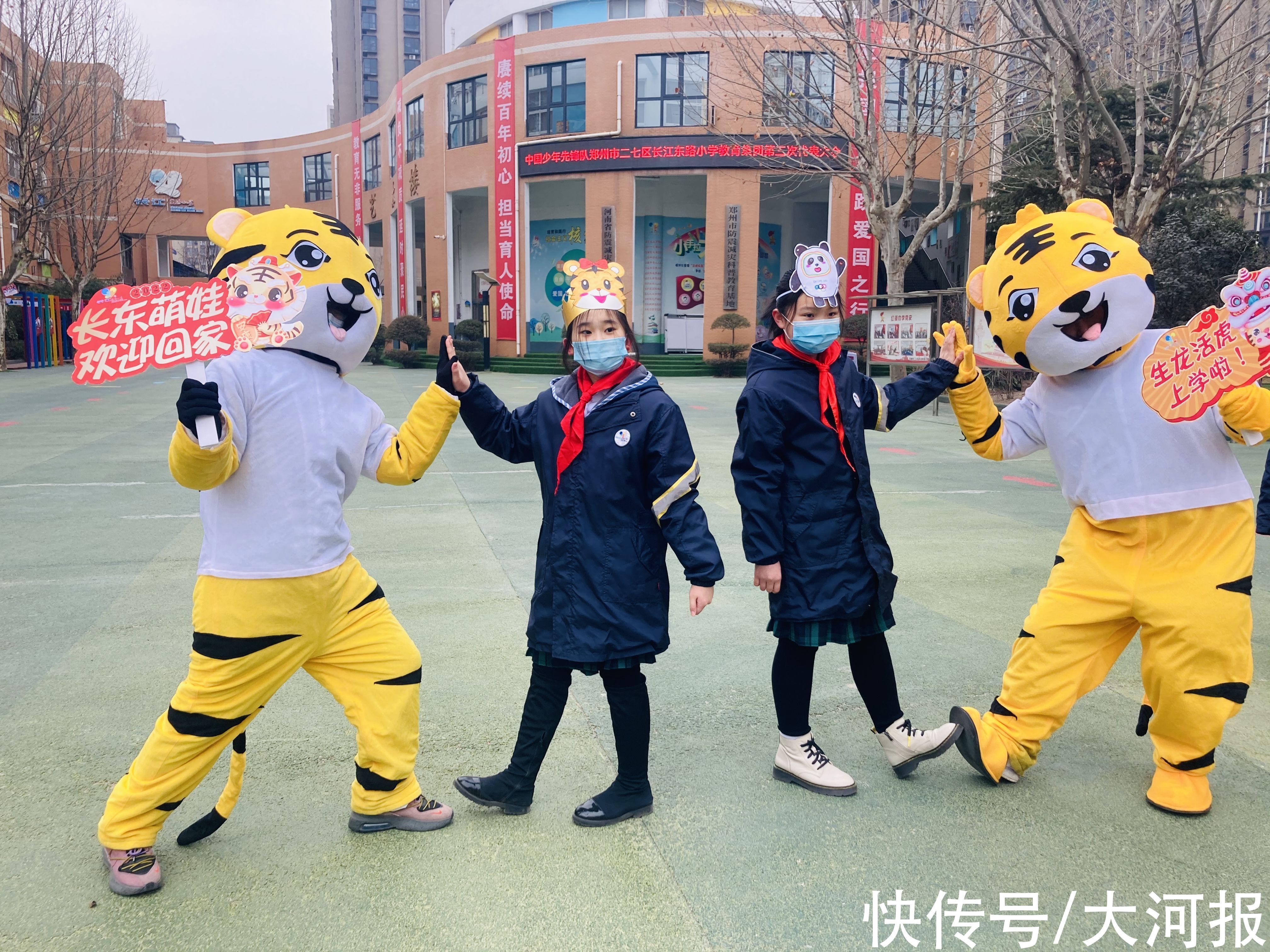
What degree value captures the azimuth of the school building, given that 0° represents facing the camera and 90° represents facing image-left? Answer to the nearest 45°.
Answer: approximately 0°

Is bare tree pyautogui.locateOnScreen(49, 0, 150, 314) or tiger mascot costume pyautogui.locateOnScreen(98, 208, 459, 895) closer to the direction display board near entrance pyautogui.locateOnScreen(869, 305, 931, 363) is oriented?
the tiger mascot costume

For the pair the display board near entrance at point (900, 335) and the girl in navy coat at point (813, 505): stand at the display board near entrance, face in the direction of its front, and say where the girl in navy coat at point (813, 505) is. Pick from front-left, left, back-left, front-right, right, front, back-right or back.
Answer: front

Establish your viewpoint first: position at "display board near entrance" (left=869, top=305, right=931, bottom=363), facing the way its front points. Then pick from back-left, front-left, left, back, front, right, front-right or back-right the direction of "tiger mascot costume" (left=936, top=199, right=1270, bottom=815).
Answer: front

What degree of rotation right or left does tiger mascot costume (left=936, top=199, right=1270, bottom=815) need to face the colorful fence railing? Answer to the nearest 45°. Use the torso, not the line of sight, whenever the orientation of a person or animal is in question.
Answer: approximately 135° to its right

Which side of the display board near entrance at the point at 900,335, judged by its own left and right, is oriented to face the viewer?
front

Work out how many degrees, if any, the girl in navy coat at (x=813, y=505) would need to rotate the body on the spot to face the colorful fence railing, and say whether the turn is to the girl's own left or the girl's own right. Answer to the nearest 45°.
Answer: approximately 180°

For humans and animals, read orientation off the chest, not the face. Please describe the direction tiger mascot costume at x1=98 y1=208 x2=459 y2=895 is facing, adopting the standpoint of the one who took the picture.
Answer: facing the viewer and to the right of the viewer

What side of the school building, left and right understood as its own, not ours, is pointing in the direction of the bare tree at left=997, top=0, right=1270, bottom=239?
left

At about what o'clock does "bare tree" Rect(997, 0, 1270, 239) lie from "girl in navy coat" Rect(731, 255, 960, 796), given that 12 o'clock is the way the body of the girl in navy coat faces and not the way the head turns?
The bare tree is roughly at 8 o'clock from the girl in navy coat.

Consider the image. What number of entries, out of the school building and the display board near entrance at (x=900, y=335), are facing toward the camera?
2

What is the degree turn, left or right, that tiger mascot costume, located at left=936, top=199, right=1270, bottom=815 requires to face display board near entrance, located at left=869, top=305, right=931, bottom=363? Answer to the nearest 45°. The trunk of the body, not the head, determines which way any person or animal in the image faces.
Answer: approximately 180°

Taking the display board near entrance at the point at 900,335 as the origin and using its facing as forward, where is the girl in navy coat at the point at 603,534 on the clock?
The girl in navy coat is roughly at 12 o'clock from the display board near entrance.

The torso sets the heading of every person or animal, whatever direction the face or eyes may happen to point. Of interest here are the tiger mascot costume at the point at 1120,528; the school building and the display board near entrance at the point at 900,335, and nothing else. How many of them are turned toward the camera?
3
